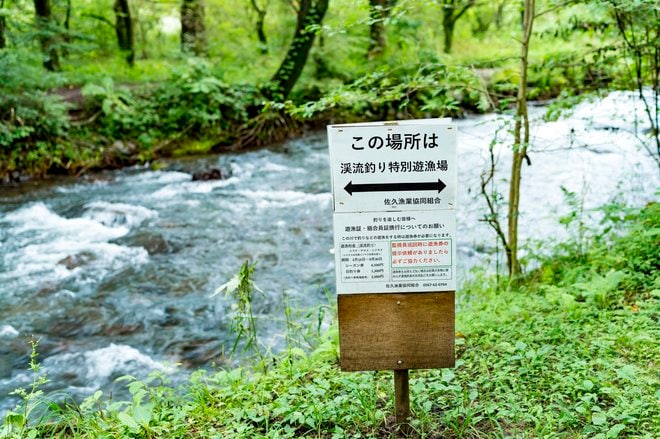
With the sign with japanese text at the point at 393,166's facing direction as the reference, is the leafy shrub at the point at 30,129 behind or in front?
behind

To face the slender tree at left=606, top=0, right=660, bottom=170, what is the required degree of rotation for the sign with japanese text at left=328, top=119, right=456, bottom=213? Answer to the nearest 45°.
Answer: approximately 135° to its left

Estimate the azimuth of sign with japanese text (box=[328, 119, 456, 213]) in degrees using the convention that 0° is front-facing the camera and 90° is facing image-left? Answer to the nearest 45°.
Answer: approximately 0°

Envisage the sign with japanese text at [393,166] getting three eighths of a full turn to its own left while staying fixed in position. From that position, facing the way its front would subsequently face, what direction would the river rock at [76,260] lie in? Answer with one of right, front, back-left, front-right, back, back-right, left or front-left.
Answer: left
